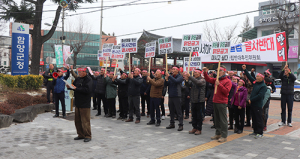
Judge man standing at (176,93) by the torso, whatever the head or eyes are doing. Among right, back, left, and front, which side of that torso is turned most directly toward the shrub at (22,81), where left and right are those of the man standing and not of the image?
right

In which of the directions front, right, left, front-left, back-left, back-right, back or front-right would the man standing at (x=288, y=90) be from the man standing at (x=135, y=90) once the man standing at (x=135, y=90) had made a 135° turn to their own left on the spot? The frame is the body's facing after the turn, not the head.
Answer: front

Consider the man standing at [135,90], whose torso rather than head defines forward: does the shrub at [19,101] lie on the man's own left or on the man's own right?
on the man's own right

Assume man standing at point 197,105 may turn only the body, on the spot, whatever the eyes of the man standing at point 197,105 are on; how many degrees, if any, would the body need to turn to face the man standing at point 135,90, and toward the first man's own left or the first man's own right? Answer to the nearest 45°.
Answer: approximately 90° to the first man's own right

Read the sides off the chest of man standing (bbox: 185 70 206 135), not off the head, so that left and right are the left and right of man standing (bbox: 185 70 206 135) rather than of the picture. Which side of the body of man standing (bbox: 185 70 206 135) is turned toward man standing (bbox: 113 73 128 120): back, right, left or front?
right

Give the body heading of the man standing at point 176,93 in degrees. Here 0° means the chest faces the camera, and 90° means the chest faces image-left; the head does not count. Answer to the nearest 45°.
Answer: approximately 45°

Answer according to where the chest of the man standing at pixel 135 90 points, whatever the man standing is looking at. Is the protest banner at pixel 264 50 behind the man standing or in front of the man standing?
behind
